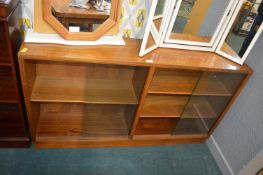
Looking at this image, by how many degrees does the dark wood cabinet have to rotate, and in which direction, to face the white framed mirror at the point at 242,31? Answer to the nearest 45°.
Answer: approximately 90° to its left

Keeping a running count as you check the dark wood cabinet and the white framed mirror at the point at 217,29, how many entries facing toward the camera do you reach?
2

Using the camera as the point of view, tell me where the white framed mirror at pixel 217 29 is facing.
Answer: facing the viewer

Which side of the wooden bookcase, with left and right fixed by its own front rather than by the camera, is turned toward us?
front

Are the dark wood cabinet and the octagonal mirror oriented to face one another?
no

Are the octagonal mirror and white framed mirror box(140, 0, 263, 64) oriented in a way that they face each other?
no

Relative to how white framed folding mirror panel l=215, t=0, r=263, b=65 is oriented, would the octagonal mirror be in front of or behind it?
in front

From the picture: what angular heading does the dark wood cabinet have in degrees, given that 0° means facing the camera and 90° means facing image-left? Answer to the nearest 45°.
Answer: approximately 0°

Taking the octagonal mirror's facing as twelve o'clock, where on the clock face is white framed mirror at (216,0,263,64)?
The white framed mirror is roughly at 9 o'clock from the octagonal mirror.

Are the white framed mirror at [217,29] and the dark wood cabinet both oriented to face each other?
no
